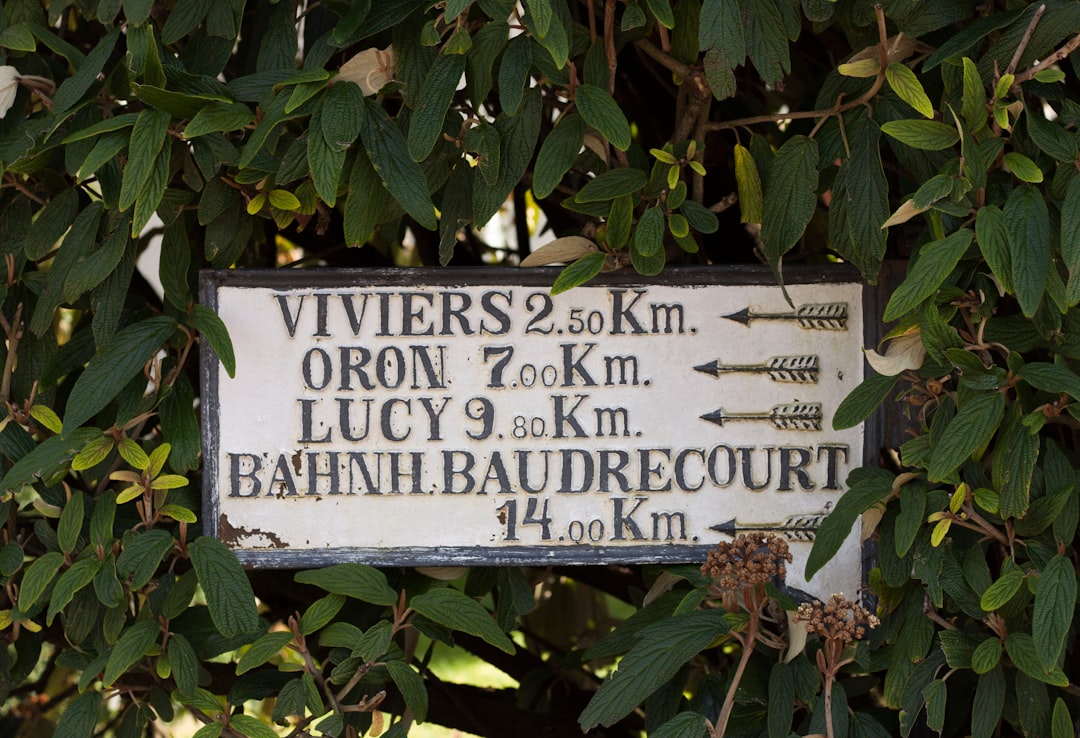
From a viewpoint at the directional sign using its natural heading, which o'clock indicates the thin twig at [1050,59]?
The thin twig is roughly at 10 o'clock from the directional sign.

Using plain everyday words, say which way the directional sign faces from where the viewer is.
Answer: facing the viewer
